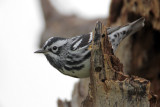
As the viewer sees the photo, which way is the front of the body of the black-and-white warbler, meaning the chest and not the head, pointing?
to the viewer's left
